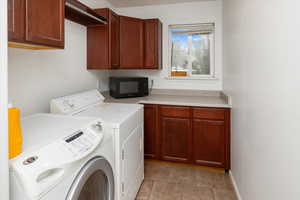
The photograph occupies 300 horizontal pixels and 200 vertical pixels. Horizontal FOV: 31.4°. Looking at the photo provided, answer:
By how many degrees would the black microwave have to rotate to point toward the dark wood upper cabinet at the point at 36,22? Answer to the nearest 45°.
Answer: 0° — it already faces it

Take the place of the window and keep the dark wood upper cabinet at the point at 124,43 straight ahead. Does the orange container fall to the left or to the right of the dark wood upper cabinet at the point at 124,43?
left

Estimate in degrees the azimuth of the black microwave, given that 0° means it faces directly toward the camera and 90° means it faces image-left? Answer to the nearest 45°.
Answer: approximately 0°
